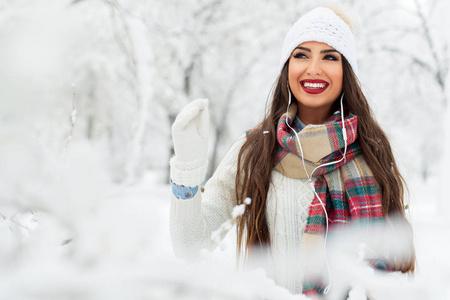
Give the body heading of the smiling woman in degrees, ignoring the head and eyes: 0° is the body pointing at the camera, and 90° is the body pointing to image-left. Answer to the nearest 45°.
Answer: approximately 0°
